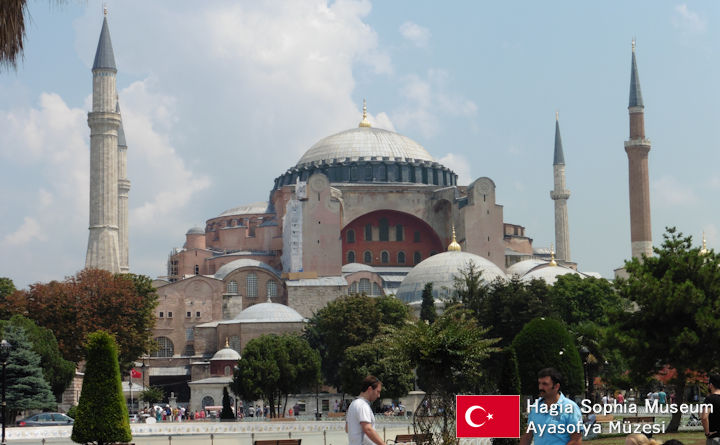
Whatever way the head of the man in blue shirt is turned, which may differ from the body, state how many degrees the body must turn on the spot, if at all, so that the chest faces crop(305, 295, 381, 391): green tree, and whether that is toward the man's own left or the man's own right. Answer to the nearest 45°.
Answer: approximately 135° to the man's own right

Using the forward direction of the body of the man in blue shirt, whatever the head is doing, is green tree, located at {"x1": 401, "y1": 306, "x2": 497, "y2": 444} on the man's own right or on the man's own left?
on the man's own right

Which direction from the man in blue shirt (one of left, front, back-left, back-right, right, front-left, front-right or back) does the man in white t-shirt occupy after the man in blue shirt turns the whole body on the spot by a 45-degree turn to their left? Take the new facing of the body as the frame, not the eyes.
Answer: back-right

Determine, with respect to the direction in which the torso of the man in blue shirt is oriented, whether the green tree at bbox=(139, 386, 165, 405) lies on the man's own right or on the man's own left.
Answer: on the man's own right

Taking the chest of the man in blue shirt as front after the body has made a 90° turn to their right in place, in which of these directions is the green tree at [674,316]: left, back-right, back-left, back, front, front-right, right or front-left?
front-right

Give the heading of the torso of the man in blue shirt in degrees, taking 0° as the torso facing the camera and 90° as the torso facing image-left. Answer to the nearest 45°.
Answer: approximately 45°

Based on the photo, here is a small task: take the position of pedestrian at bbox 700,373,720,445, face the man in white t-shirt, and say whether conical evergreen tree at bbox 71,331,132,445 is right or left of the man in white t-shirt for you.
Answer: right

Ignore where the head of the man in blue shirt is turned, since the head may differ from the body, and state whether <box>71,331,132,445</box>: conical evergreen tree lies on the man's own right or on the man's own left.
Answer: on the man's own right

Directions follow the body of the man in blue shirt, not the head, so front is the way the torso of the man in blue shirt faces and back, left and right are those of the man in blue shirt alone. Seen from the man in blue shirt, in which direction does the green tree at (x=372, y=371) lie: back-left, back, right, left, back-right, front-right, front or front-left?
back-right

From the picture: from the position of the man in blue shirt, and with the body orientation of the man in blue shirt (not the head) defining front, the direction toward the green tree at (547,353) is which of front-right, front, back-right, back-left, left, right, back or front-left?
back-right

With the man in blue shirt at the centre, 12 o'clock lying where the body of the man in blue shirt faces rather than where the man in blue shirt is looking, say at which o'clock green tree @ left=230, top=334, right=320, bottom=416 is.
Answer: The green tree is roughly at 4 o'clock from the man in blue shirt.

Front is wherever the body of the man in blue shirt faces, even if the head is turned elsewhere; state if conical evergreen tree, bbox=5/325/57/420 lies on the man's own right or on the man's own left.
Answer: on the man's own right
